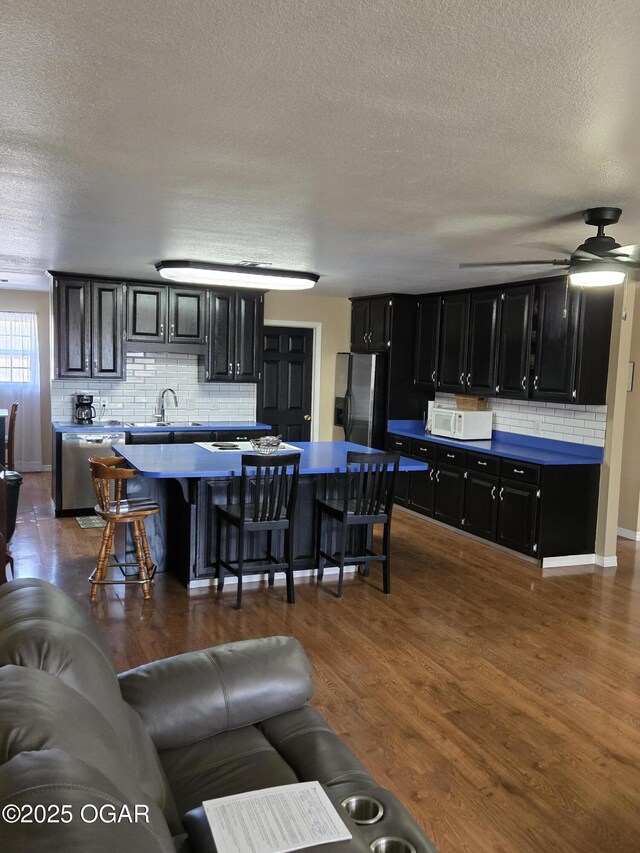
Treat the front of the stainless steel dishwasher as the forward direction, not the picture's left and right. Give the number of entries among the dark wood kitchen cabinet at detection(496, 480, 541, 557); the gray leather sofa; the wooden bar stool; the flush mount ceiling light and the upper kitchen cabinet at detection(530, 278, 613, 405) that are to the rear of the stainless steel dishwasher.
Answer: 0

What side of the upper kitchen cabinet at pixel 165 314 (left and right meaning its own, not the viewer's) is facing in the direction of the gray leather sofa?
front

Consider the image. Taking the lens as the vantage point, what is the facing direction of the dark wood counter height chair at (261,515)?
facing away from the viewer and to the left of the viewer

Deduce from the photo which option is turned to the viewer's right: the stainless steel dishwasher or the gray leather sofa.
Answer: the gray leather sofa

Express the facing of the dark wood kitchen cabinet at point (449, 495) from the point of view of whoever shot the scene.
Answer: facing the viewer and to the left of the viewer

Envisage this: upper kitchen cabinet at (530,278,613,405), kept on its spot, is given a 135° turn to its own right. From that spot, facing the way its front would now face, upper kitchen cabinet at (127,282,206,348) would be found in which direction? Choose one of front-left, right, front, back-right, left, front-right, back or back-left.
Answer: left

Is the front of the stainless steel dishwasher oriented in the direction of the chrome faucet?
no

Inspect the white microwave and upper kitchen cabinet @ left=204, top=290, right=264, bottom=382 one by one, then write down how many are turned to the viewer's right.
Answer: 0

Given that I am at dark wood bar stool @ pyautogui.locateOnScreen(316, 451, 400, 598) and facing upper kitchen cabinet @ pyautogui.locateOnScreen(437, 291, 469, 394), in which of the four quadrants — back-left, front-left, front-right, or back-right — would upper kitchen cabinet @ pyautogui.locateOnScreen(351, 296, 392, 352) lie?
front-left

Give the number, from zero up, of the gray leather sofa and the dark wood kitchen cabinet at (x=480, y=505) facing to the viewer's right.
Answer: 1

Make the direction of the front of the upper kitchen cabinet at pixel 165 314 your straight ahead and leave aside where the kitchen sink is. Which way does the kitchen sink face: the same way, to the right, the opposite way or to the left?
the same way

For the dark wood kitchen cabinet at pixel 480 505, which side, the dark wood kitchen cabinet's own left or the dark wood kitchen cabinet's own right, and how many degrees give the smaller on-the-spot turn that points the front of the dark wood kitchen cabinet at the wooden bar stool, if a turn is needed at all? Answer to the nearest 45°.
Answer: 0° — it already faces it

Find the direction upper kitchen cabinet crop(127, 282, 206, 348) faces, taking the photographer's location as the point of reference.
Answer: facing the viewer

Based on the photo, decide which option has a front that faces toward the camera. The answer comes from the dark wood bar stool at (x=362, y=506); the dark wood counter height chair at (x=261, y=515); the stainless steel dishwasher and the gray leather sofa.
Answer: the stainless steel dishwasher

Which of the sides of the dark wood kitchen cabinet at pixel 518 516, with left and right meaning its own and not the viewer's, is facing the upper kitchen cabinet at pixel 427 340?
right

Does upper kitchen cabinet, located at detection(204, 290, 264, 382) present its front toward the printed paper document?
yes

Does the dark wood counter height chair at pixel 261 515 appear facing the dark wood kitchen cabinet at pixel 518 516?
no

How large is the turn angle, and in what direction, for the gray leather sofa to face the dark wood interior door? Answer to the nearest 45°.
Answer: approximately 90° to its left

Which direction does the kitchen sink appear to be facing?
toward the camera

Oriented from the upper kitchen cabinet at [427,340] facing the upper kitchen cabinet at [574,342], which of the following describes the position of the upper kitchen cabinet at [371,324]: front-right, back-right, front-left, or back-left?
back-right

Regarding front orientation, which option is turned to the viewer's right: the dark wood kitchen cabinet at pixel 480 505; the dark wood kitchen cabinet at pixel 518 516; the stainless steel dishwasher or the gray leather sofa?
the gray leather sofa

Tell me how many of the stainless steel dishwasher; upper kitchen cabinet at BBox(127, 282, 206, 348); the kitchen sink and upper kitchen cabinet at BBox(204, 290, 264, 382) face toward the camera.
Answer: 4
